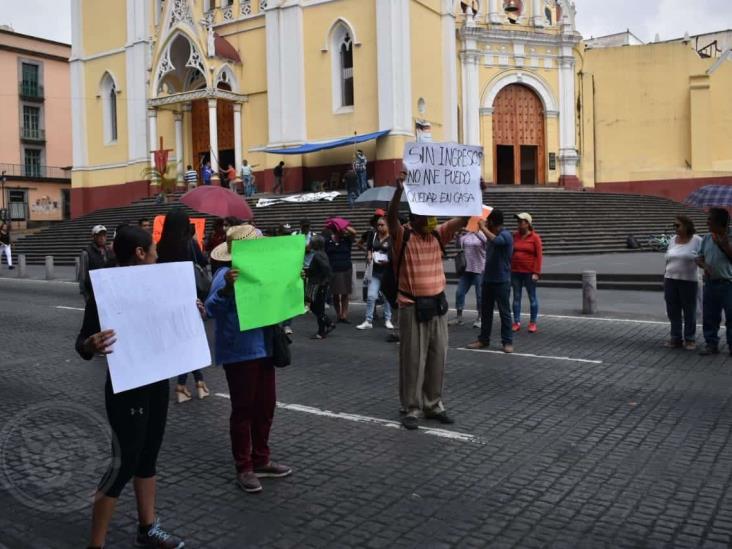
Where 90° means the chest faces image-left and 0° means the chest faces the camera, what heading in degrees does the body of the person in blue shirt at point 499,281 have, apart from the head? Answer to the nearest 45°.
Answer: approximately 90°

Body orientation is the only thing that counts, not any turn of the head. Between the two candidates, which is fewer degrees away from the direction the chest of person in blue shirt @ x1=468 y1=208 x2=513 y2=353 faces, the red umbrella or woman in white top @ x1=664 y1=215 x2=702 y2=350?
the red umbrella

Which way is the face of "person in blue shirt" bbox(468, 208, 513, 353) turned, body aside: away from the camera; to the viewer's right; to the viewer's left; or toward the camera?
to the viewer's left

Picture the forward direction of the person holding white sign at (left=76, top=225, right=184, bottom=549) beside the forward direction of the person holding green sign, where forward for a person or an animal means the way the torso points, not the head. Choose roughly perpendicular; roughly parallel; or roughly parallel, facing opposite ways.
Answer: roughly parallel

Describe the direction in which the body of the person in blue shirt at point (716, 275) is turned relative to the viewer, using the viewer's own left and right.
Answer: facing the viewer and to the left of the viewer

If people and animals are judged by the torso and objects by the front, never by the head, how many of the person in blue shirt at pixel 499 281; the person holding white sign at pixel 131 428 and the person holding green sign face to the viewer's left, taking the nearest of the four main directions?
1
